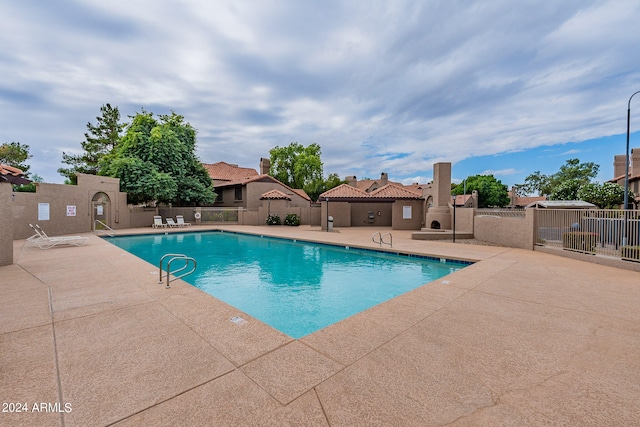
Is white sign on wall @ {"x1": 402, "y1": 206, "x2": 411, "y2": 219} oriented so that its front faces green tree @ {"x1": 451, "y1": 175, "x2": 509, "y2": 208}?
no

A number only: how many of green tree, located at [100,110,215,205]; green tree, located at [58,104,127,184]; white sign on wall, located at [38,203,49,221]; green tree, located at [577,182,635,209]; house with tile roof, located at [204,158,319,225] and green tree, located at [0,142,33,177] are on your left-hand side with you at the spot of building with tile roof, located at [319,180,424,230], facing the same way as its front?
1

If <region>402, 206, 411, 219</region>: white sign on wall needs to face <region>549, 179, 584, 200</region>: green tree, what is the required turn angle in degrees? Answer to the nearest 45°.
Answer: approximately 135° to its left

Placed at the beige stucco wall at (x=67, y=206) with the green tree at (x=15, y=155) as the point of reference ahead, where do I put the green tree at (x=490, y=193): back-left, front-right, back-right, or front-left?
back-right

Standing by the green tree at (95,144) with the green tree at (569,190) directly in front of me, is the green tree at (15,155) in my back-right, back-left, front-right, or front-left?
back-right

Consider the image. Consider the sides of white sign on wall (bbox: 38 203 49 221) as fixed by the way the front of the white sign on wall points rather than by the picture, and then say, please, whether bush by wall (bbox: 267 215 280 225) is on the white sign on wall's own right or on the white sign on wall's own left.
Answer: on the white sign on wall's own left

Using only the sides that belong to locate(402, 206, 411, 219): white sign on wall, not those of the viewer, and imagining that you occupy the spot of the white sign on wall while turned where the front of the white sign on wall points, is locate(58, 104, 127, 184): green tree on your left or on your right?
on your right

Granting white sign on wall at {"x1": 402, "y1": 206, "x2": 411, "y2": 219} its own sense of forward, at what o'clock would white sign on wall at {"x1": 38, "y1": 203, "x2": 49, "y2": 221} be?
white sign on wall at {"x1": 38, "y1": 203, "x2": 49, "y2": 221} is roughly at 2 o'clock from white sign on wall at {"x1": 402, "y1": 206, "x2": 411, "y2": 219}.

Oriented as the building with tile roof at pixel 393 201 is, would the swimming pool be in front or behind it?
in front

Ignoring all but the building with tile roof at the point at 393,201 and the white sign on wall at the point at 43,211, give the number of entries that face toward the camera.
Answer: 2

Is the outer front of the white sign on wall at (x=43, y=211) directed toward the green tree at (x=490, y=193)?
no

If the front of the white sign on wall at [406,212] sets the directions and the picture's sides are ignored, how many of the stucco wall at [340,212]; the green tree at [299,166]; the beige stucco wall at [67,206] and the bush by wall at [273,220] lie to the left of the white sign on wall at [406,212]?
0

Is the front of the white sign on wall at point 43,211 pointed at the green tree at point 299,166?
no

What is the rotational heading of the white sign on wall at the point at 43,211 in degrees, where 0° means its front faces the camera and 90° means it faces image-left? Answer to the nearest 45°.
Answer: approximately 0°

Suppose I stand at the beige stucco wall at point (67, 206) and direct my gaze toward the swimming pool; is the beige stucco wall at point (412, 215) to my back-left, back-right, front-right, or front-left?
front-left

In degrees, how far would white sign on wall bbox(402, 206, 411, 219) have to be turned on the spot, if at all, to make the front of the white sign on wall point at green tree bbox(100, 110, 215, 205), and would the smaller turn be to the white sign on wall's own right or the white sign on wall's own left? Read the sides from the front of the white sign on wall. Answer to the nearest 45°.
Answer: approximately 90° to the white sign on wall's own right

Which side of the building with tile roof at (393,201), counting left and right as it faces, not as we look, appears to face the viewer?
front

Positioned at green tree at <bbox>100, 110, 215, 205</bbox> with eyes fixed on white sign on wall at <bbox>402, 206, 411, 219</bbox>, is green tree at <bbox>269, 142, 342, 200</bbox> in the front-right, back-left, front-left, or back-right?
front-left

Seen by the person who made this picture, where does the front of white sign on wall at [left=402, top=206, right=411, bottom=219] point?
facing the viewer
